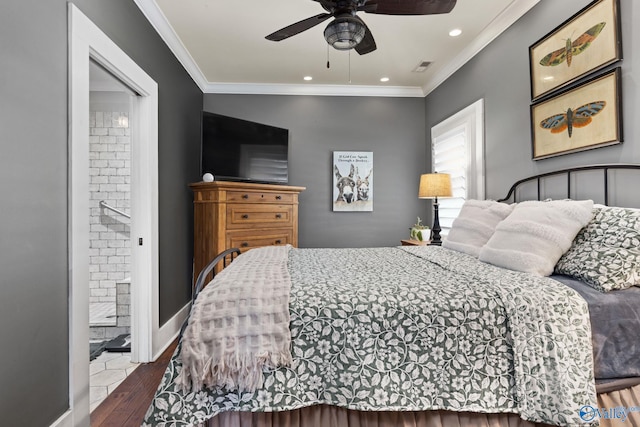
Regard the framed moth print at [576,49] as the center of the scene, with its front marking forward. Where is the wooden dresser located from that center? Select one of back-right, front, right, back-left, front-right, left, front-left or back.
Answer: front-right

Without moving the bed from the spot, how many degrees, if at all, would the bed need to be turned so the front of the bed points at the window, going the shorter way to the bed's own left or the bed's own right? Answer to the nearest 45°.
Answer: approximately 90° to the bed's own right

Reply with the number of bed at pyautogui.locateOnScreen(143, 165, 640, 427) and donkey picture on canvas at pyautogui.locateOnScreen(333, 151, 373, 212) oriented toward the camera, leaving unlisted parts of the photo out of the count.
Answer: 1

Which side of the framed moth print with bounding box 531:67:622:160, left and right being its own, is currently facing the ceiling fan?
front

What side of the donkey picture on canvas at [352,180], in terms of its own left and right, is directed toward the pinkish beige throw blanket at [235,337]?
front

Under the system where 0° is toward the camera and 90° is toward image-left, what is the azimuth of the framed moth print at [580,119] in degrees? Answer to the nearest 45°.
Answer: approximately 45°

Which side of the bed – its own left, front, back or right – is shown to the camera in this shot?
left

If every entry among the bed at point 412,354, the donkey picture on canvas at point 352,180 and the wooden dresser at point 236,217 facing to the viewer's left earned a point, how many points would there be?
1

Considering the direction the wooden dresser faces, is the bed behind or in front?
in front
